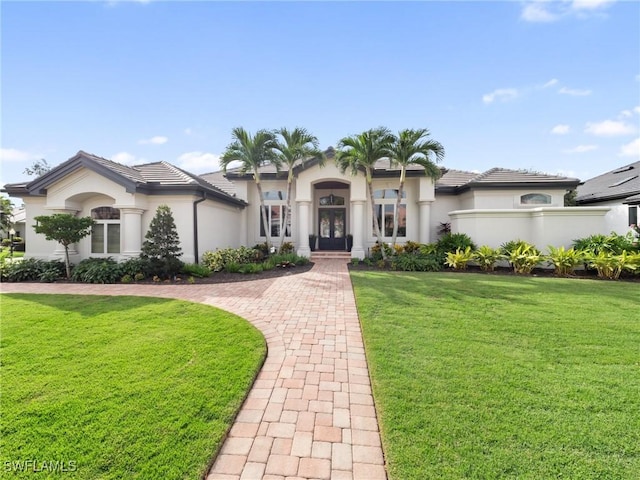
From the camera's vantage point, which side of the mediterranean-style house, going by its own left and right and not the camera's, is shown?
front

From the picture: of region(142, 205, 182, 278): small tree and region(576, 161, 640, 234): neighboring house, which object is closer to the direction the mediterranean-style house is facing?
the small tree

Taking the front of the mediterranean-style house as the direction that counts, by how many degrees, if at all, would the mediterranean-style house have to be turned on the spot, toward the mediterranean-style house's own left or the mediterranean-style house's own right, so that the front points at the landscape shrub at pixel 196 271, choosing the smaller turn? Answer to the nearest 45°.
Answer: approximately 45° to the mediterranean-style house's own right

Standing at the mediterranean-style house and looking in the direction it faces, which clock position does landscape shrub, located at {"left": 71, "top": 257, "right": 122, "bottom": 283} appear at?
The landscape shrub is roughly at 2 o'clock from the mediterranean-style house.

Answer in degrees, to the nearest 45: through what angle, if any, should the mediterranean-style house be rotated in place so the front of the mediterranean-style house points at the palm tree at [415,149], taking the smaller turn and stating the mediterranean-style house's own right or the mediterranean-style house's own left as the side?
approximately 90° to the mediterranean-style house's own left
